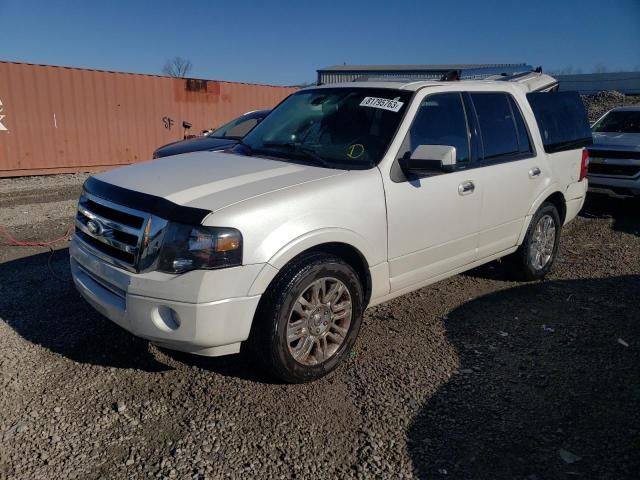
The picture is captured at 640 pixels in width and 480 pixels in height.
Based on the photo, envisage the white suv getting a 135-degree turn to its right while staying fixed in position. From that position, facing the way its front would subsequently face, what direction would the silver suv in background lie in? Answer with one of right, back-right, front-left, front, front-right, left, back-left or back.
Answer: front-right

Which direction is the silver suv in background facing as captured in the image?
toward the camera

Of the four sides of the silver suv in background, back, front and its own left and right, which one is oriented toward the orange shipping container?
right
